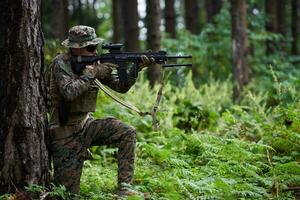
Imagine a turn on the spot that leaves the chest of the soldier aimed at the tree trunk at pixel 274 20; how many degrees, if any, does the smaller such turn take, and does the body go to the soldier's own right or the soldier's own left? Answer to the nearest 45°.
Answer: approximately 45° to the soldier's own left

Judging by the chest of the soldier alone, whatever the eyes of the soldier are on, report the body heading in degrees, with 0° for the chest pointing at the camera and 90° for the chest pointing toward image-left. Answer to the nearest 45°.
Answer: approximately 270°

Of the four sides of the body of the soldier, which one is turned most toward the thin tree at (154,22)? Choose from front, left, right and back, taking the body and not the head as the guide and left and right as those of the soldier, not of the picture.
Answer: left

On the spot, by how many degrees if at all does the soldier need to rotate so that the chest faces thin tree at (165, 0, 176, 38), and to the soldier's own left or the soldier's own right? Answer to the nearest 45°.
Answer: approximately 90° to the soldier's own left

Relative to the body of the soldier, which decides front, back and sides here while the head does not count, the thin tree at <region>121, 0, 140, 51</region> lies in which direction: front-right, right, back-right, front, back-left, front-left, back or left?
left

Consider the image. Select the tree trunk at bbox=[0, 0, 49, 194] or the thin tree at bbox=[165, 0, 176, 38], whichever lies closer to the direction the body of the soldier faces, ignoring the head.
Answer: the thin tree

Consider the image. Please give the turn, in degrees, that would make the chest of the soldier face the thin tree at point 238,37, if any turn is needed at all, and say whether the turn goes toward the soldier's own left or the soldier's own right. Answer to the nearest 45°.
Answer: approximately 45° to the soldier's own left

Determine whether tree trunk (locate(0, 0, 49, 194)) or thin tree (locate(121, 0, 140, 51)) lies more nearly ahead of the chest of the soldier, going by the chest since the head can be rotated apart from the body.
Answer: the thin tree

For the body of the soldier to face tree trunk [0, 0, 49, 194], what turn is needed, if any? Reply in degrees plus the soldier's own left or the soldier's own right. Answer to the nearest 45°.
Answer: approximately 135° to the soldier's own right

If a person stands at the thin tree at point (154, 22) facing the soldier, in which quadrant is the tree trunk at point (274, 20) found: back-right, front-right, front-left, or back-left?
back-left

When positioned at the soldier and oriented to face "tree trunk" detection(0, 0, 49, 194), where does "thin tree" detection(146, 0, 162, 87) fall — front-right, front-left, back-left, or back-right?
back-right
